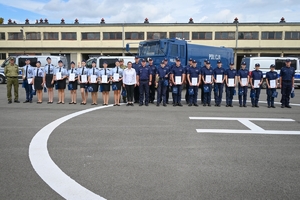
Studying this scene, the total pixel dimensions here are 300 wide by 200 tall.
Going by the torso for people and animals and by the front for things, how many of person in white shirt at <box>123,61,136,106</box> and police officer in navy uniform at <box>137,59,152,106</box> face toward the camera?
2

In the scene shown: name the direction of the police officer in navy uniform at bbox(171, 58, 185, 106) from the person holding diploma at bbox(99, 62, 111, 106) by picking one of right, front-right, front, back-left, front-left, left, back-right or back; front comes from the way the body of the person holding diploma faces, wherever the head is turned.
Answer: left

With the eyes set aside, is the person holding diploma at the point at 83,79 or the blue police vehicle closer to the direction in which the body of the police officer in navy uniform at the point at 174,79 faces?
the person holding diploma

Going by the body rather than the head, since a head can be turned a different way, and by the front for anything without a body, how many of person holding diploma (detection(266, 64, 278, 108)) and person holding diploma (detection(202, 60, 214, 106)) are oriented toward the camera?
2

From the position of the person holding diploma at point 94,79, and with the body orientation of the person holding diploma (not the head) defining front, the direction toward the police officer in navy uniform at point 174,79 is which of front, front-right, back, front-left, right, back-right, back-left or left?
left

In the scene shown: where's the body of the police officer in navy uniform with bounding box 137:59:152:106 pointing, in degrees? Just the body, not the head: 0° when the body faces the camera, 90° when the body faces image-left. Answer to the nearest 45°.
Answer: approximately 0°

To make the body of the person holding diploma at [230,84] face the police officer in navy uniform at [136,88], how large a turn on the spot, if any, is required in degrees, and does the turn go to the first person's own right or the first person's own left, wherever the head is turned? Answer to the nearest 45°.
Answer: approximately 90° to the first person's own right

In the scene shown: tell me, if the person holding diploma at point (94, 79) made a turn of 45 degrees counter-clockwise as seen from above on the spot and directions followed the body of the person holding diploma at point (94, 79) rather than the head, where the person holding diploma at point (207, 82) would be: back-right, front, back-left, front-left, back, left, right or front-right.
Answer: front-left

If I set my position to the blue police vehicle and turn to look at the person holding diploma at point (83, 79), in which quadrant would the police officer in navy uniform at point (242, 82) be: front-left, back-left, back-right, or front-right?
front-left

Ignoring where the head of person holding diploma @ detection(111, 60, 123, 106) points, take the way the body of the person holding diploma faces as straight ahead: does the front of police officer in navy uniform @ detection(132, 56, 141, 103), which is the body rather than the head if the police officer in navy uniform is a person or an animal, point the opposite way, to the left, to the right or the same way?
the same way

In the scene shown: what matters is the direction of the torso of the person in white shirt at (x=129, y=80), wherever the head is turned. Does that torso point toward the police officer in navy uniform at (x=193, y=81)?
no

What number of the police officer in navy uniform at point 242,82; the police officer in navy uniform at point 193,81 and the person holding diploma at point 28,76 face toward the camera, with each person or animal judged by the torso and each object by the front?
3

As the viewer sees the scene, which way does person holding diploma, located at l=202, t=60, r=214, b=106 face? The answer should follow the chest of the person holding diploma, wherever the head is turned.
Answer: toward the camera

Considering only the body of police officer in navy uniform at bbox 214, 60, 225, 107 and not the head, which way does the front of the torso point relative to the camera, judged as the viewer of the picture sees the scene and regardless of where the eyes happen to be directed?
toward the camera

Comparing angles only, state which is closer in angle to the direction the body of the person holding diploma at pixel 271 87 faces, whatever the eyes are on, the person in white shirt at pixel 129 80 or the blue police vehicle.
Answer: the person in white shirt

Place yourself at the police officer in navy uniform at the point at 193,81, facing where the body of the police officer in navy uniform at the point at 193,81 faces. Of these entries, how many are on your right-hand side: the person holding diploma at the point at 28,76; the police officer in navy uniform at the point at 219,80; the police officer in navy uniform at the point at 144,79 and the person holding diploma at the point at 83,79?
3

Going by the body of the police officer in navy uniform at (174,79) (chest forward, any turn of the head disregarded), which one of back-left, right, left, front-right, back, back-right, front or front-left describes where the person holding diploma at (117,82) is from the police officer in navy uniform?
right

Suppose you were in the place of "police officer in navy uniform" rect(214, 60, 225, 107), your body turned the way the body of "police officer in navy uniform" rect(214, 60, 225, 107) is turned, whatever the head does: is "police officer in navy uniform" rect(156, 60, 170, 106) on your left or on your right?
on your right

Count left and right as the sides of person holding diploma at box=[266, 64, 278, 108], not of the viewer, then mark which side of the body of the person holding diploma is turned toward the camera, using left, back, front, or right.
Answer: front
